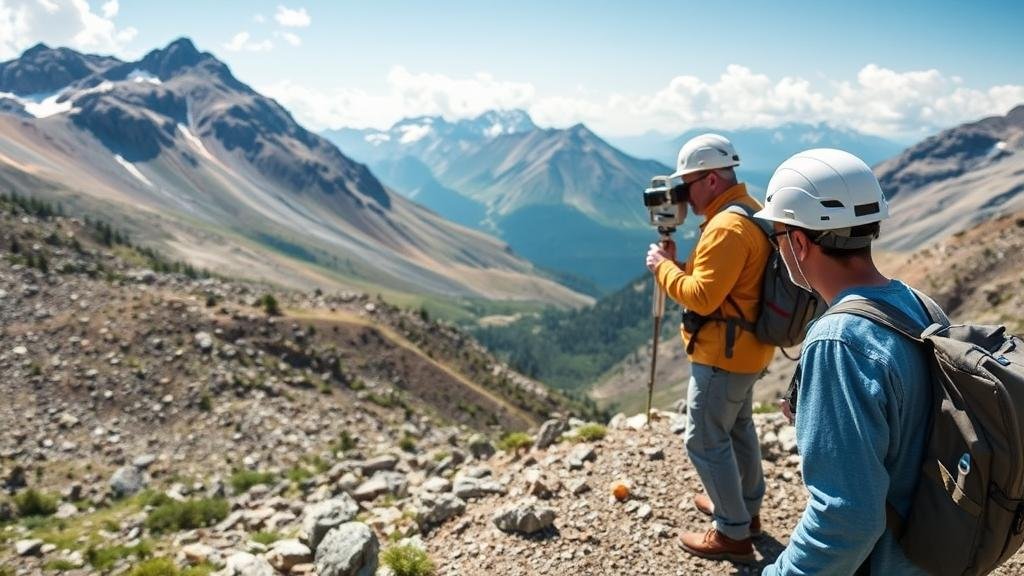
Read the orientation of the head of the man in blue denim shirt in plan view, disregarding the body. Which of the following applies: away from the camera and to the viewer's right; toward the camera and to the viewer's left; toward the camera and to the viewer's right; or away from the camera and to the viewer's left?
away from the camera and to the viewer's left

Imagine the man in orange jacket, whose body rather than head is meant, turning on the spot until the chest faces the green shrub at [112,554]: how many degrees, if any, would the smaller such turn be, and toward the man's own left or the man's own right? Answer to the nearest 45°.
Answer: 0° — they already face it

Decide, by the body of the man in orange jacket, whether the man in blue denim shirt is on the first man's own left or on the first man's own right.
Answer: on the first man's own left

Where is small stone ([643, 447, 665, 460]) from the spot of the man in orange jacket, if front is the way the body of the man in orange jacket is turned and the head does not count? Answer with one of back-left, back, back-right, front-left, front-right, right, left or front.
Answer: right

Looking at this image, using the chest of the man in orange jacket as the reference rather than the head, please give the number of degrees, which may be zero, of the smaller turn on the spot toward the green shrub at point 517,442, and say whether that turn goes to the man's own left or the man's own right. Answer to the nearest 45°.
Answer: approximately 45° to the man's own right

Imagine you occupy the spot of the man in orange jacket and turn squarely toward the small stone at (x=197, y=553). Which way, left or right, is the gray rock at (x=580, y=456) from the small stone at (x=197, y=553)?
right

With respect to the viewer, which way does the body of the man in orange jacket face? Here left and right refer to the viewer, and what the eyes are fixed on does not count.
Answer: facing to the left of the viewer

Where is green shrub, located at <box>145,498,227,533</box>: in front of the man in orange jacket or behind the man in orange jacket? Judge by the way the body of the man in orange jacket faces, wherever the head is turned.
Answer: in front

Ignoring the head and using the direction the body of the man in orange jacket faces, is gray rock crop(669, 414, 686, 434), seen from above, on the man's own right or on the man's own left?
on the man's own right

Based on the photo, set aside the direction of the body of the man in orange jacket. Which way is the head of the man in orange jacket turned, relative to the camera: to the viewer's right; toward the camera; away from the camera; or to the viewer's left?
to the viewer's left

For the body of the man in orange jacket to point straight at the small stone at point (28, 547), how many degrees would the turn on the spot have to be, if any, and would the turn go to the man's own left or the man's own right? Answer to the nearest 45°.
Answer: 0° — they already face it
